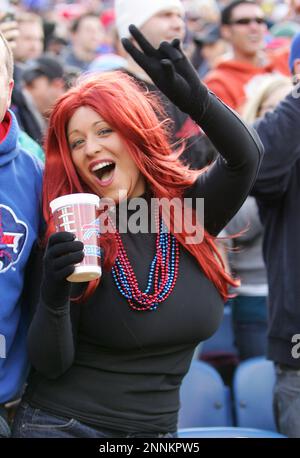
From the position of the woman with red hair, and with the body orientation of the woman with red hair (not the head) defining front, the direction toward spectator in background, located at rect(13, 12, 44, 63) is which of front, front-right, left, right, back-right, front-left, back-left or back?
back

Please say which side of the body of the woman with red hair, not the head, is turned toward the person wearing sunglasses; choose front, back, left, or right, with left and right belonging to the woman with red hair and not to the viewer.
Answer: back

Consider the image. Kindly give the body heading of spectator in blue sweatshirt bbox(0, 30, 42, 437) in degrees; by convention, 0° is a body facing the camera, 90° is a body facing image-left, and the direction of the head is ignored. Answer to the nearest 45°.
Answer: approximately 0°

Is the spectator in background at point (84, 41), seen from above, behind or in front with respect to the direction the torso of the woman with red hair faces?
behind

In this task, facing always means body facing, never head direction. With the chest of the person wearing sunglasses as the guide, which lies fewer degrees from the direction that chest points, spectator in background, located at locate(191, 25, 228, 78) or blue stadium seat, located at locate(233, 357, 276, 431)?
the blue stadium seat

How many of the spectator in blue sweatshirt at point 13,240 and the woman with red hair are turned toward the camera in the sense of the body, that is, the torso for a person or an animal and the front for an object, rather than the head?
2

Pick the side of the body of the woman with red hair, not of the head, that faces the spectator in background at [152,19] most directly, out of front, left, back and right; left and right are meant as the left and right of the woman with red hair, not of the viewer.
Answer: back
